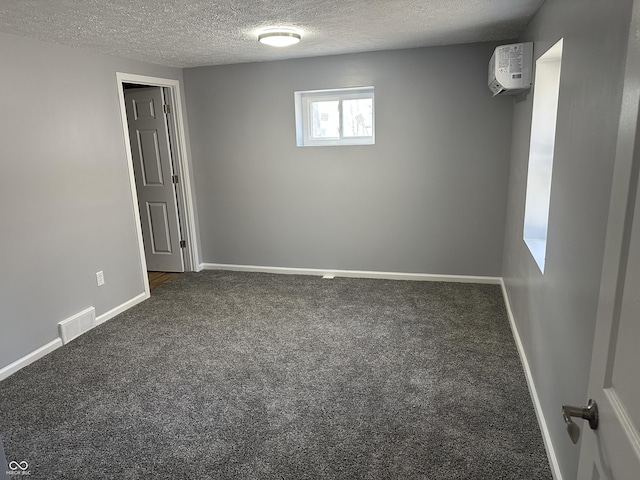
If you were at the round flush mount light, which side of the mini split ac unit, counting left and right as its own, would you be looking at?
front

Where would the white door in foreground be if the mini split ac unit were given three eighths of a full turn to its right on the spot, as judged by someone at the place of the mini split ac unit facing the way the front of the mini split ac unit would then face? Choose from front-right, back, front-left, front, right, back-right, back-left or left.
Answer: back-right

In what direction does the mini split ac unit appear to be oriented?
to the viewer's left
